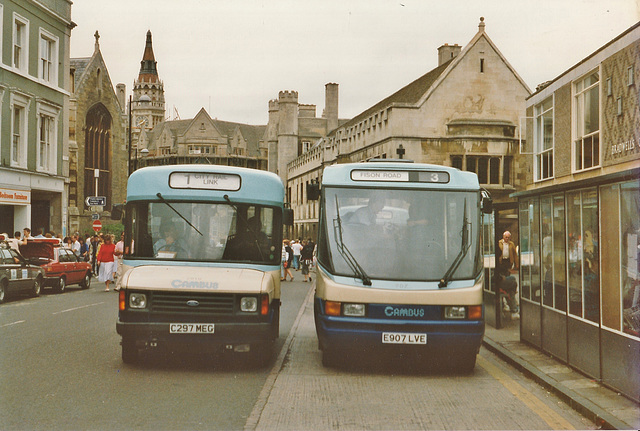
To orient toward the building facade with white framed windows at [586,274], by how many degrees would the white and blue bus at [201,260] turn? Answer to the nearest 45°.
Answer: approximately 90° to its left

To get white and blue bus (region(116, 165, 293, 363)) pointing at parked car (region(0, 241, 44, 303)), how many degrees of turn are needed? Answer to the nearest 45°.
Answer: approximately 135° to its right
